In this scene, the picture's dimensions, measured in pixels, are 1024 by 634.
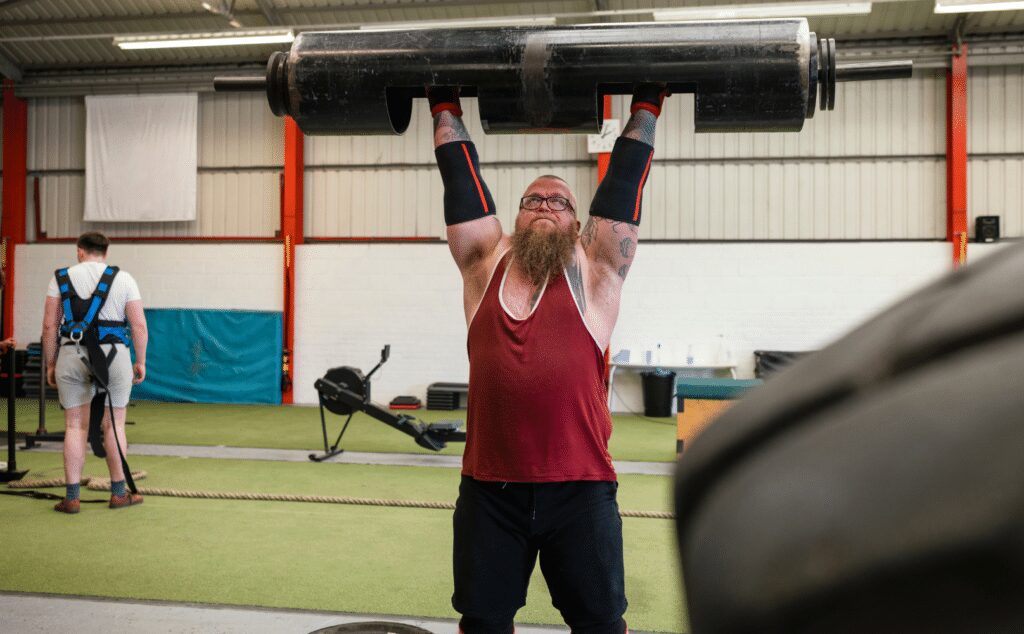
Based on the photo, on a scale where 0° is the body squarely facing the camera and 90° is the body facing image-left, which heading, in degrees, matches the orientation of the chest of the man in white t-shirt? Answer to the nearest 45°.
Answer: approximately 180°

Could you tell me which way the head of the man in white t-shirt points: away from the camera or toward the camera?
away from the camera

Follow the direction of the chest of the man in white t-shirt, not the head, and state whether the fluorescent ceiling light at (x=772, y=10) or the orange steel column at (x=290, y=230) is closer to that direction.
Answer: the orange steel column

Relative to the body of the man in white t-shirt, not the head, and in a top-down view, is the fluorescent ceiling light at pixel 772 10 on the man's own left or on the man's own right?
on the man's own right

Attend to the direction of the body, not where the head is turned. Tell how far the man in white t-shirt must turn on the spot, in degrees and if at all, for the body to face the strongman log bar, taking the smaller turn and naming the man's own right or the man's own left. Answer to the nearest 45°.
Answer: approximately 180°

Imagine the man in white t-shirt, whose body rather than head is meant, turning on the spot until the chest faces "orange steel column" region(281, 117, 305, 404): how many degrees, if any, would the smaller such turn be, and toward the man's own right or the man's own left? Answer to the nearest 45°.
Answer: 0° — they already face it

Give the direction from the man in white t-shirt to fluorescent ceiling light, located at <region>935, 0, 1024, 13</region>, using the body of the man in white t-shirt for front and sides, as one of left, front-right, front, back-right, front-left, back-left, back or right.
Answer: right

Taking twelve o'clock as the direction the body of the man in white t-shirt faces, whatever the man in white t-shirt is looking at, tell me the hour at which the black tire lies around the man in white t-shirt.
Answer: The black tire is roughly at 6 o'clock from the man in white t-shirt.

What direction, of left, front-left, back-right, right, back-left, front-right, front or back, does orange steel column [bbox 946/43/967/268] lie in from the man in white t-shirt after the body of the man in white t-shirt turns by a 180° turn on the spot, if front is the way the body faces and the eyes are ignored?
left

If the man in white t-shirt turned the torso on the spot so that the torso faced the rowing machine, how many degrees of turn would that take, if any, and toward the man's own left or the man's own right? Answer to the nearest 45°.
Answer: approximately 45° to the man's own right

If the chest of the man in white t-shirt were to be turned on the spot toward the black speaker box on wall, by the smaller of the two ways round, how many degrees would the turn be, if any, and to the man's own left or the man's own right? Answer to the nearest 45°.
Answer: approximately 90° to the man's own right

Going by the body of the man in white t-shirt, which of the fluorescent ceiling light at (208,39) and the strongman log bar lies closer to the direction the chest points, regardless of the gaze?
the fluorescent ceiling light
